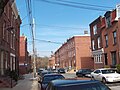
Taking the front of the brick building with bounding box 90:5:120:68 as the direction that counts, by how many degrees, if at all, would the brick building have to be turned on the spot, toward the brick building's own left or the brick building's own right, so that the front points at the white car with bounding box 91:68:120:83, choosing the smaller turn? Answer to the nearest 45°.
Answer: approximately 45° to the brick building's own left

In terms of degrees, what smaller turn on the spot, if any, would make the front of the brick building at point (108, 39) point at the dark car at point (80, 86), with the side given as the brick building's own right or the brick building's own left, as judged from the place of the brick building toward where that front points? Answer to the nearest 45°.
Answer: approximately 45° to the brick building's own left

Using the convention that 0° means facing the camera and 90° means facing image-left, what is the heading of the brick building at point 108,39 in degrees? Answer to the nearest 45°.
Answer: approximately 45°
